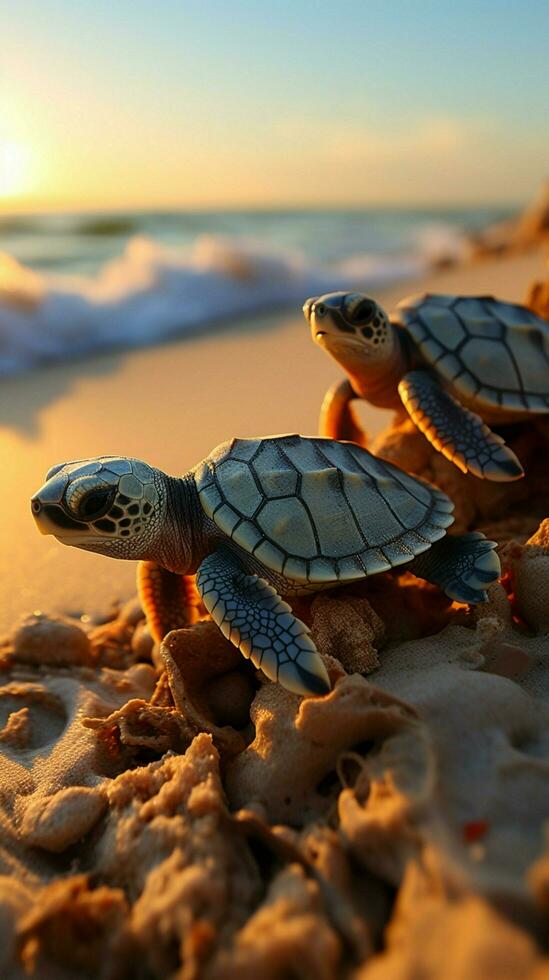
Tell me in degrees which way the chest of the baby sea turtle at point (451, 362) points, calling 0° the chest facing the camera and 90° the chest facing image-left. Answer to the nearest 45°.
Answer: approximately 45°

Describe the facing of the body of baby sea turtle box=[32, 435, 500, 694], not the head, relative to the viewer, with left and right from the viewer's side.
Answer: facing to the left of the viewer
